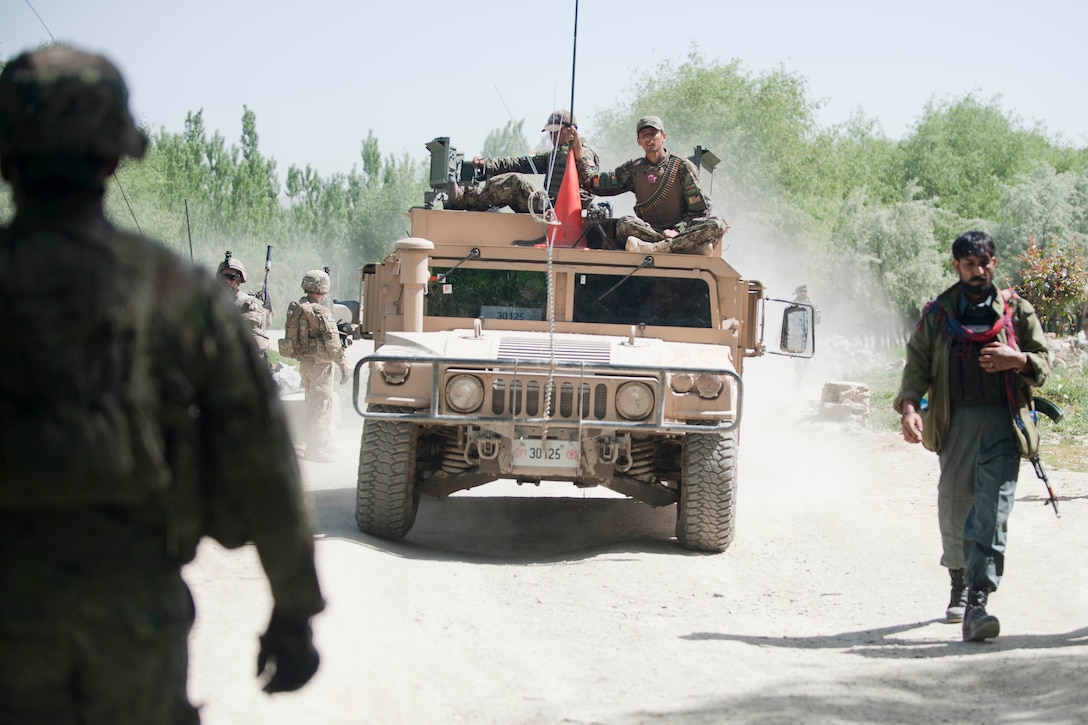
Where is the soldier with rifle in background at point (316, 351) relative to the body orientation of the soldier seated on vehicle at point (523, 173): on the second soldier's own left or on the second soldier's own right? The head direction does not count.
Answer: on the second soldier's own right

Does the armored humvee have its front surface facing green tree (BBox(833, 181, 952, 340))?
no

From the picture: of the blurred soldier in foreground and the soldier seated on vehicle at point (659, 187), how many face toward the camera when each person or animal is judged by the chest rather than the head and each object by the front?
1

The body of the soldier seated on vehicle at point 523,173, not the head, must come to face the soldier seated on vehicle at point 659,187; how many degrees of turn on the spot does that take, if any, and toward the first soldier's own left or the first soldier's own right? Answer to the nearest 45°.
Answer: approximately 135° to the first soldier's own left

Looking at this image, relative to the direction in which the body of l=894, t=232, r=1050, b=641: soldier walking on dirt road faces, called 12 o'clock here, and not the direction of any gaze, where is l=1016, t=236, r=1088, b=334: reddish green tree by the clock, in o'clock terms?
The reddish green tree is roughly at 6 o'clock from the soldier walking on dirt road.

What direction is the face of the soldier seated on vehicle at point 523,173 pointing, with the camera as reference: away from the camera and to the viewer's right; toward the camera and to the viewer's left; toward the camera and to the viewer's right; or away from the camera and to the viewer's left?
toward the camera and to the viewer's left

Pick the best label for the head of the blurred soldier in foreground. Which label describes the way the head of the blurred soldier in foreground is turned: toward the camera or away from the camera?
away from the camera

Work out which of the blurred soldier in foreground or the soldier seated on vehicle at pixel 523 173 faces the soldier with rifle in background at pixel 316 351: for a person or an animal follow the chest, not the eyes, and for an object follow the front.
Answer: the blurred soldier in foreground

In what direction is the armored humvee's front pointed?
toward the camera

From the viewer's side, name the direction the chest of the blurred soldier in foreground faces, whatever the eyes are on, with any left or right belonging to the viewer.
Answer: facing away from the viewer

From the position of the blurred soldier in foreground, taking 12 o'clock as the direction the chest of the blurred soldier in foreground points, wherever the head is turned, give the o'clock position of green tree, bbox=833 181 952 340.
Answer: The green tree is roughly at 1 o'clock from the blurred soldier in foreground.

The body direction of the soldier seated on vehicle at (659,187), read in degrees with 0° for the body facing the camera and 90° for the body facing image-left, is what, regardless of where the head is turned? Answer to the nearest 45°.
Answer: approximately 0°

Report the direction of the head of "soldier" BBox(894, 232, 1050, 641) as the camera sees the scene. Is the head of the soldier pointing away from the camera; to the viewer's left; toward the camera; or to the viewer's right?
toward the camera

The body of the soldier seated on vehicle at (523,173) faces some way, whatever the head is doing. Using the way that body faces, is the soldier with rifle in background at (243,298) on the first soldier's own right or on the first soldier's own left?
on the first soldier's own right

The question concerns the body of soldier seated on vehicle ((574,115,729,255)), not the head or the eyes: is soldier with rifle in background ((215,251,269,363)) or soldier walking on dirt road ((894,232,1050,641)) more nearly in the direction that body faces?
the soldier walking on dirt road

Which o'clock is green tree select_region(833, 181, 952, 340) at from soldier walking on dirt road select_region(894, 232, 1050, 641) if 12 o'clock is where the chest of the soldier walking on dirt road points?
The green tree is roughly at 6 o'clock from the soldier walking on dirt road.

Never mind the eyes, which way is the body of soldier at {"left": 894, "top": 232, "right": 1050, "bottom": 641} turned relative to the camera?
toward the camera

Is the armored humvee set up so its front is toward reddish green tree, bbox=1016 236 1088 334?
no

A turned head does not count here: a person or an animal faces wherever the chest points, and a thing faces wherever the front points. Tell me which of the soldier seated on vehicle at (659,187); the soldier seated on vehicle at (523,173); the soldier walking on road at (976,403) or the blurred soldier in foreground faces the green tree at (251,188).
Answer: the blurred soldier in foreground

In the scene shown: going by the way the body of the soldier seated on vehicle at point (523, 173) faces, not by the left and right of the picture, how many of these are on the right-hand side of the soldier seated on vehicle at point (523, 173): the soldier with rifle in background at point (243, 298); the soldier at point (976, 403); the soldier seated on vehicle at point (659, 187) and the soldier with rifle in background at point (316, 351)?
2

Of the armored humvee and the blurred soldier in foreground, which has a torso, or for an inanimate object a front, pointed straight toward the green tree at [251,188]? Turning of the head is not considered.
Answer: the blurred soldier in foreground
